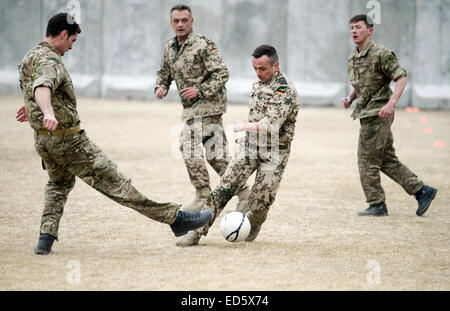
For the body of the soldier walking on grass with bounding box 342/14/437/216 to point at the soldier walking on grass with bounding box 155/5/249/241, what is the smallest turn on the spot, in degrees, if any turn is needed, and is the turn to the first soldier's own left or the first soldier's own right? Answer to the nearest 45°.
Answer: approximately 45° to the first soldier's own right

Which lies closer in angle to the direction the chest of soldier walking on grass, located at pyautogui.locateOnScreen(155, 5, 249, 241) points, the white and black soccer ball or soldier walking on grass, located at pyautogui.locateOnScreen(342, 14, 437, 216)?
the white and black soccer ball

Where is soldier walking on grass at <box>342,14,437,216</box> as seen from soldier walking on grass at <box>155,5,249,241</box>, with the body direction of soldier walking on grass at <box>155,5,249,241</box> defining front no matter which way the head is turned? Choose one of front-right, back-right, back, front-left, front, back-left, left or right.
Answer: back-left

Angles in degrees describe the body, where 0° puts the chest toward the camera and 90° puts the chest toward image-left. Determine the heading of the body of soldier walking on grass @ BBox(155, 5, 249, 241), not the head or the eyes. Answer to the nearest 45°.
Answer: approximately 45°

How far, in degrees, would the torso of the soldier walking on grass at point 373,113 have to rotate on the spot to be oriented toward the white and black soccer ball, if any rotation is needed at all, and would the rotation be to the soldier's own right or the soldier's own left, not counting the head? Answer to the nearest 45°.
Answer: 0° — they already face it

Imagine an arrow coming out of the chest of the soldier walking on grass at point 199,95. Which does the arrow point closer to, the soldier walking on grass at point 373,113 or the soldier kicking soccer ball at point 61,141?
the soldier kicking soccer ball

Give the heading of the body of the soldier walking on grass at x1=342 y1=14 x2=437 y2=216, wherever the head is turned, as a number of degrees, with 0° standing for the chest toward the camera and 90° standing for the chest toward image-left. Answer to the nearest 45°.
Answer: approximately 45°
